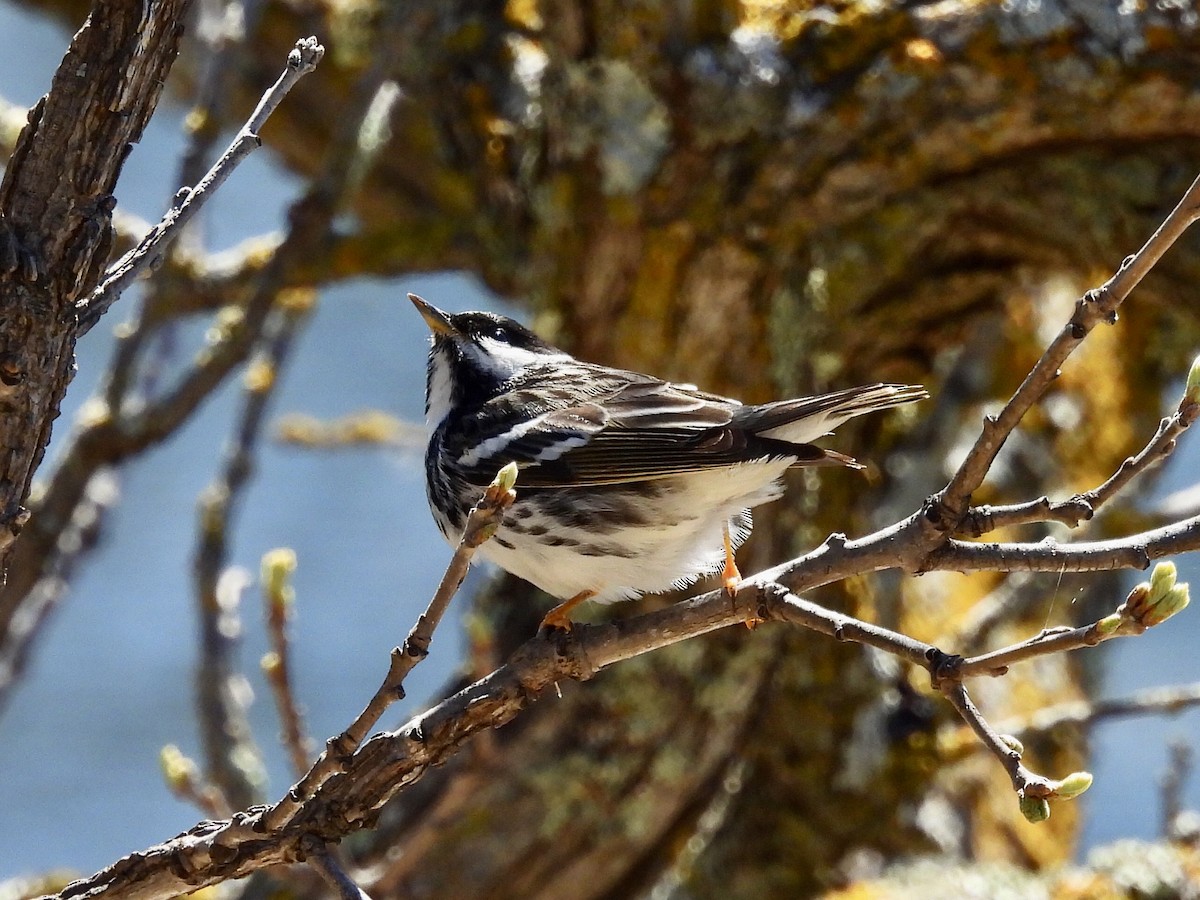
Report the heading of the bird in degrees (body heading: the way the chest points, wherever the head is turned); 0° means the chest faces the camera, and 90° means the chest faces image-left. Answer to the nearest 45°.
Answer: approximately 90°
